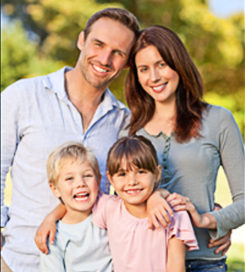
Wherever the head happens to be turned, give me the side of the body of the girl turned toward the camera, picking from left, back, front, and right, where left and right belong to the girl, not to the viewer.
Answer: front

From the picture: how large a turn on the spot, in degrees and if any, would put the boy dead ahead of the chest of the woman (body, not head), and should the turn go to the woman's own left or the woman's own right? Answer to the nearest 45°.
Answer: approximately 45° to the woman's own right

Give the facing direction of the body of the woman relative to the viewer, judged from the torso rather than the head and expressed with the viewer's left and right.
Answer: facing the viewer and to the left of the viewer

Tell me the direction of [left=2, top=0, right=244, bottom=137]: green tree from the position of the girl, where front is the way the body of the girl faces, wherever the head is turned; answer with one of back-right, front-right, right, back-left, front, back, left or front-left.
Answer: back

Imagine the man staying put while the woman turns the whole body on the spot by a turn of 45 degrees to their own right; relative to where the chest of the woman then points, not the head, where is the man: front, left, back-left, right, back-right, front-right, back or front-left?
front

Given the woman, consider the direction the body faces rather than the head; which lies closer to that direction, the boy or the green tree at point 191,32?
the boy

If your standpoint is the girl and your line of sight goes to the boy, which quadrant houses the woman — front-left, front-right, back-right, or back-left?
back-right
